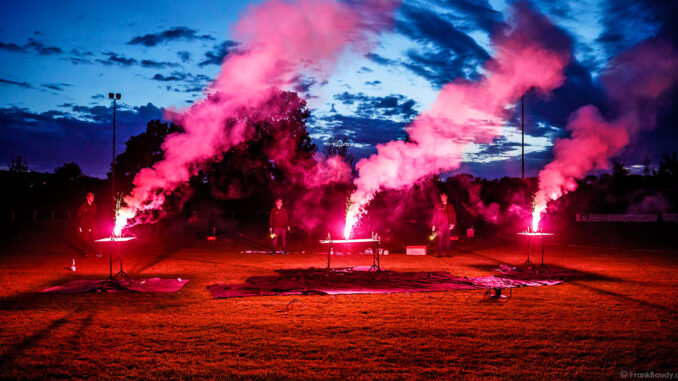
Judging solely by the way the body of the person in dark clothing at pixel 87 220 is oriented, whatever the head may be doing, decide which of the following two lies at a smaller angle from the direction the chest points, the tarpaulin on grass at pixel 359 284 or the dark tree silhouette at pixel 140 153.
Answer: the tarpaulin on grass

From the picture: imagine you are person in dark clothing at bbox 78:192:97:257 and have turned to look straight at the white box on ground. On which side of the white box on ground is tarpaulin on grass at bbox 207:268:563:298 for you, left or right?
right

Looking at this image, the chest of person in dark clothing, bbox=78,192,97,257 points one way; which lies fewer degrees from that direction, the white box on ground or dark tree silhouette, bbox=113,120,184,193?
the white box on ground

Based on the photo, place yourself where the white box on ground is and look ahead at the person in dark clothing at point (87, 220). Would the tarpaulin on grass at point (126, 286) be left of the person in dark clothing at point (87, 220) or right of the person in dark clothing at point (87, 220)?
left

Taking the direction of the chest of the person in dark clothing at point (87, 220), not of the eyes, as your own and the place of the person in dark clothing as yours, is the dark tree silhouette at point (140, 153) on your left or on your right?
on your left

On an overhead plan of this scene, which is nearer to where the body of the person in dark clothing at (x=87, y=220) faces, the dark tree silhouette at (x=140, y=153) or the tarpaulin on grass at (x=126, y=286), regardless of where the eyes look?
the tarpaulin on grass

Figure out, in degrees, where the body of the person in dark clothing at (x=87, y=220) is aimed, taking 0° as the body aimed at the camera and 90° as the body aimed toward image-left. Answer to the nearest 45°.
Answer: approximately 315°
